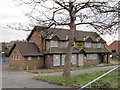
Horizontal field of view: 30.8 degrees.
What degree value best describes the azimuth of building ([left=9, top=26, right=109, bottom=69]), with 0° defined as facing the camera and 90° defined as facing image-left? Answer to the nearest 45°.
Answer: approximately 315°
